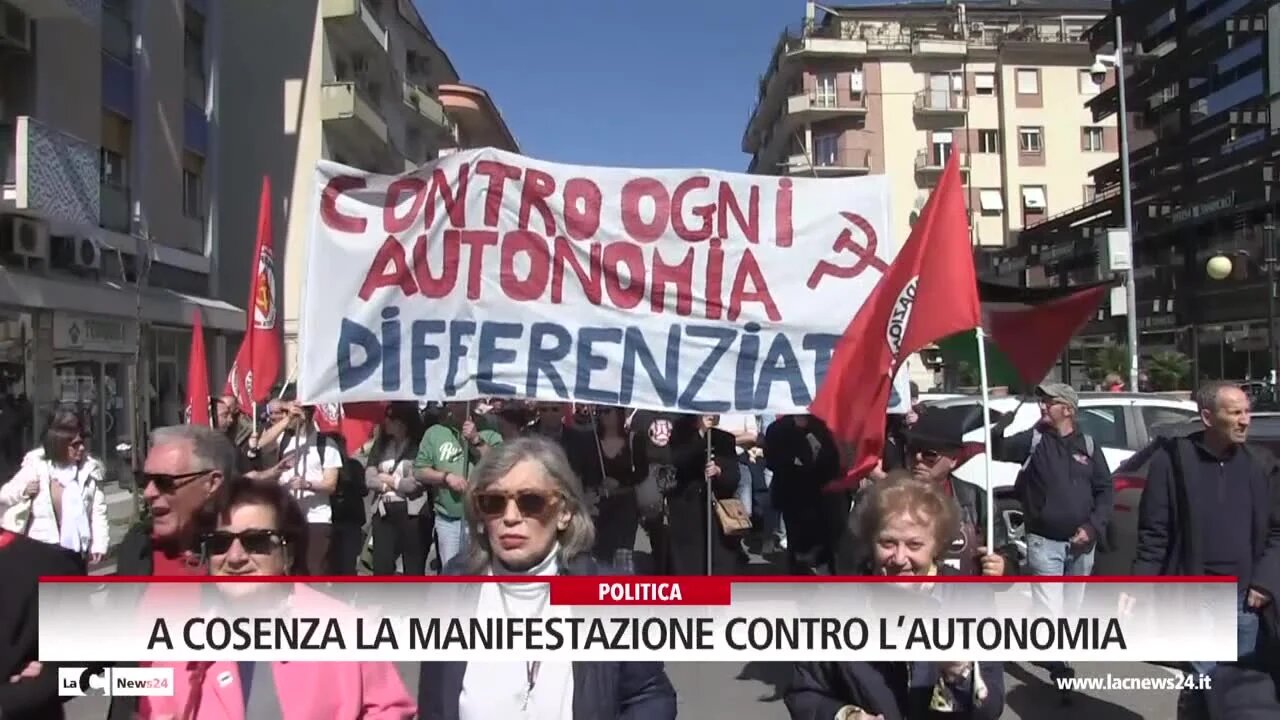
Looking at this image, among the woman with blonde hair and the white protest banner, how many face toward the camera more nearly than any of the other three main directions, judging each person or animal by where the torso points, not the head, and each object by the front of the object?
2

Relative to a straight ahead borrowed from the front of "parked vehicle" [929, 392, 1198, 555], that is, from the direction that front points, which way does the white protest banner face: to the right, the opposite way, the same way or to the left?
to the left

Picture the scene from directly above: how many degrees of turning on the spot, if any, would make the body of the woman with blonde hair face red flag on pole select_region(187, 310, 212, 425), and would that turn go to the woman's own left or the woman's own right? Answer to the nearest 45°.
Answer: approximately 135° to the woman's own right

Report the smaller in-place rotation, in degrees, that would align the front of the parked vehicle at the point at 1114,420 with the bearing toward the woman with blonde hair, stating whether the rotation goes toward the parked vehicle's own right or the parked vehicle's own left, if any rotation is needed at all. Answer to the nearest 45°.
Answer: approximately 45° to the parked vehicle's own left

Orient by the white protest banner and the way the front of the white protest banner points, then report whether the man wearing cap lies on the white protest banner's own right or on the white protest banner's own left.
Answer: on the white protest banner's own left

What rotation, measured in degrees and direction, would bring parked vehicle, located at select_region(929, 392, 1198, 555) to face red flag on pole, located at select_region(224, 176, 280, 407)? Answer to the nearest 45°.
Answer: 0° — it already faces it

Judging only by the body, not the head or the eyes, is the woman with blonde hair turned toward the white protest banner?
no

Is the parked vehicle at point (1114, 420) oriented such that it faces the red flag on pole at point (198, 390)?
yes

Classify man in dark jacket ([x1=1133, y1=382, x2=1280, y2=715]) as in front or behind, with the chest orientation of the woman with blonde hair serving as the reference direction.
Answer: behind

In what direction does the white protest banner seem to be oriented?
toward the camera

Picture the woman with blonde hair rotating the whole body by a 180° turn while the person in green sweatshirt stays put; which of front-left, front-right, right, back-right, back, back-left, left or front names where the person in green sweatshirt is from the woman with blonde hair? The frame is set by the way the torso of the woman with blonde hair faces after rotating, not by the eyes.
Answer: front-left

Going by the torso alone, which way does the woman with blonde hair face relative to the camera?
toward the camera

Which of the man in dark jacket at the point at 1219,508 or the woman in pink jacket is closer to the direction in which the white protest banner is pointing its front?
the woman in pink jacket

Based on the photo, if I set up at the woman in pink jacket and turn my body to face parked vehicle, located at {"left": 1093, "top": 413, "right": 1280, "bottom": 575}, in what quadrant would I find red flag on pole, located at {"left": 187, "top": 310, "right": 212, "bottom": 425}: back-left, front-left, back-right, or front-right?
front-left

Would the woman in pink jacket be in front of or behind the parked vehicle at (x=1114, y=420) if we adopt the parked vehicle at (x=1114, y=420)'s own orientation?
in front

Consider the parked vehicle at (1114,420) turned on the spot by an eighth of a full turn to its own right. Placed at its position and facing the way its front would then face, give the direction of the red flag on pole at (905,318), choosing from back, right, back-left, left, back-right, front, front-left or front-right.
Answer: left

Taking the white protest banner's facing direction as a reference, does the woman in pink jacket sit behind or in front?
in front

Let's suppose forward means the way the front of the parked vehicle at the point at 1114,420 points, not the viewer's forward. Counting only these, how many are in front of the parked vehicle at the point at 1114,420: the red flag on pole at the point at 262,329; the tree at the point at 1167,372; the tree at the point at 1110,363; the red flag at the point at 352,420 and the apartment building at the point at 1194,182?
2

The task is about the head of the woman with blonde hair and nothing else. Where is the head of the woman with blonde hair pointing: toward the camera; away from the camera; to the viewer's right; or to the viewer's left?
toward the camera

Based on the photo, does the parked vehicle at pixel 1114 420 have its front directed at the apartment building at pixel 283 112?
no

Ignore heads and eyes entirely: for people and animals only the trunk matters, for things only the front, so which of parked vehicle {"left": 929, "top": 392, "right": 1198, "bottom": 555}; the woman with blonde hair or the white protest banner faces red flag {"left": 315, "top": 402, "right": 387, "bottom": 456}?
the parked vehicle
